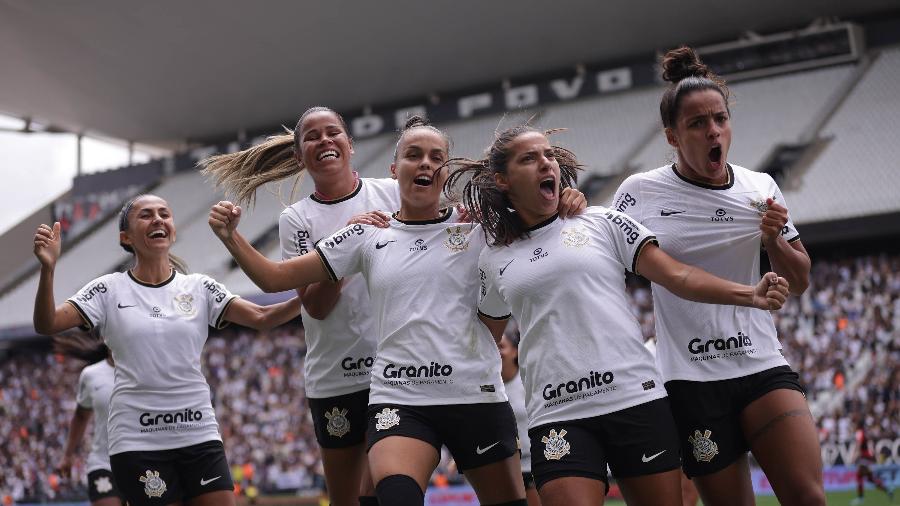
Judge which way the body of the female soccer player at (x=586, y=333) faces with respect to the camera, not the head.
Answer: toward the camera

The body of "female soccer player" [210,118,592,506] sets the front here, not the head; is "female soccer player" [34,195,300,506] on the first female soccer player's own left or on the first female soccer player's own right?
on the first female soccer player's own right

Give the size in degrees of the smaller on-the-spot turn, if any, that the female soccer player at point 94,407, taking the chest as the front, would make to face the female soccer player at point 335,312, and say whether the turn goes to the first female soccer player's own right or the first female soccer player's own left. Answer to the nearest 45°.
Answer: approximately 45° to the first female soccer player's own right

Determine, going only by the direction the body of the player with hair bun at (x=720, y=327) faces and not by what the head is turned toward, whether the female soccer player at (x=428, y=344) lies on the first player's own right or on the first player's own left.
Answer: on the first player's own right

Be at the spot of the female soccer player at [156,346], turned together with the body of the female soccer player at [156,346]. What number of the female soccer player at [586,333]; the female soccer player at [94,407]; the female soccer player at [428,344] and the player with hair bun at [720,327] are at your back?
1

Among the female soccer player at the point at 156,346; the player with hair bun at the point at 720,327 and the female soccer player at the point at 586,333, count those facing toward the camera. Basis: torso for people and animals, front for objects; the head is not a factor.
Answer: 3

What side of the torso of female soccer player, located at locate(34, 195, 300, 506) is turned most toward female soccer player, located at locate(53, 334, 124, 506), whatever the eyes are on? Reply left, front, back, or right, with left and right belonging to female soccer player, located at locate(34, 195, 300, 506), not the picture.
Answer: back

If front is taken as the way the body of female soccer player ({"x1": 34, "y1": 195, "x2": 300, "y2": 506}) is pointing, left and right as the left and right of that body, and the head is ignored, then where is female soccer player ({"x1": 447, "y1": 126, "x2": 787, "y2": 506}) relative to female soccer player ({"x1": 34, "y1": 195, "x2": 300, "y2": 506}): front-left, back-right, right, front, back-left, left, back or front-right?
front-left

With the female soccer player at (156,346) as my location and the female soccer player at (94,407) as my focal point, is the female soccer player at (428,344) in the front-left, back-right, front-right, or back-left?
back-right

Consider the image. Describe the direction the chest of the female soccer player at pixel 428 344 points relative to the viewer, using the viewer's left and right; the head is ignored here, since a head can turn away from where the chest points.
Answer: facing the viewer

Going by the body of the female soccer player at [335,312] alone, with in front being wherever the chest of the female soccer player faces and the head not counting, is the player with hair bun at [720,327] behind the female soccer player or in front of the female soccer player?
in front

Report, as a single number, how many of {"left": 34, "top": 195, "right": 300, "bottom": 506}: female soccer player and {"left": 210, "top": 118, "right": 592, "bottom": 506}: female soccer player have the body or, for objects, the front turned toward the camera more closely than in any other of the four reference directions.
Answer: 2

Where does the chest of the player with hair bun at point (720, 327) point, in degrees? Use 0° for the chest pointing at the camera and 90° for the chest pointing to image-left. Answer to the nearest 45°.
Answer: approximately 0°
